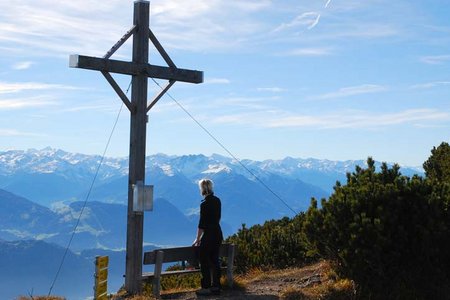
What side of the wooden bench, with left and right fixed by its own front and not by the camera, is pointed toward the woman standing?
back

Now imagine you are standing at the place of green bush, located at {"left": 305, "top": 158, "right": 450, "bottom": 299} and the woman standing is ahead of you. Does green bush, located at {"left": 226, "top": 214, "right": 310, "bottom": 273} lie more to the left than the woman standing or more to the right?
right

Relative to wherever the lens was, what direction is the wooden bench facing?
facing away from the viewer and to the left of the viewer

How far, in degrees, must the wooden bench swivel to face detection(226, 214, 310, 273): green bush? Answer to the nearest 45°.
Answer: approximately 90° to its right

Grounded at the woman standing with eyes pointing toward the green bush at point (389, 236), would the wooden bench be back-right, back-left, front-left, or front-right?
back-left
